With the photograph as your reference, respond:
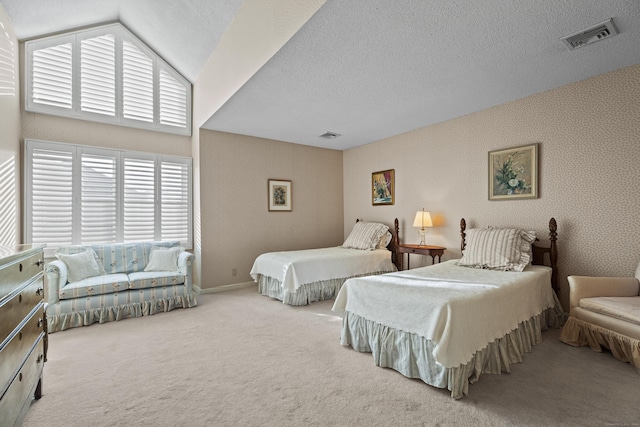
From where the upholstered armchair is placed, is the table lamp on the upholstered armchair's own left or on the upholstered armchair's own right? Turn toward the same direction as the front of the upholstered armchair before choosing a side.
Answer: on the upholstered armchair's own right

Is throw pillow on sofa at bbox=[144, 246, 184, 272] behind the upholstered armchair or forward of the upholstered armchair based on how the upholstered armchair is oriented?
forward

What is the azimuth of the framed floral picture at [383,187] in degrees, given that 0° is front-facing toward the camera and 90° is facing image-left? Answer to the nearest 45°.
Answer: approximately 45°

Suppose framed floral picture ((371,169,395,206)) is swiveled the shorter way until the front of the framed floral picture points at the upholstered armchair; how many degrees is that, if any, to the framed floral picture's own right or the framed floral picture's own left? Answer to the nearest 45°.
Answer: approximately 90° to the framed floral picture's own left

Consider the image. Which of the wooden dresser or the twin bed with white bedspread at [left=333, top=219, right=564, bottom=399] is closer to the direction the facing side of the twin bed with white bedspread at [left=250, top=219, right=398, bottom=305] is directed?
the wooden dresser

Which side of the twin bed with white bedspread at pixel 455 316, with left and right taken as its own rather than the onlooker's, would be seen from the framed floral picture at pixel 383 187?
right
